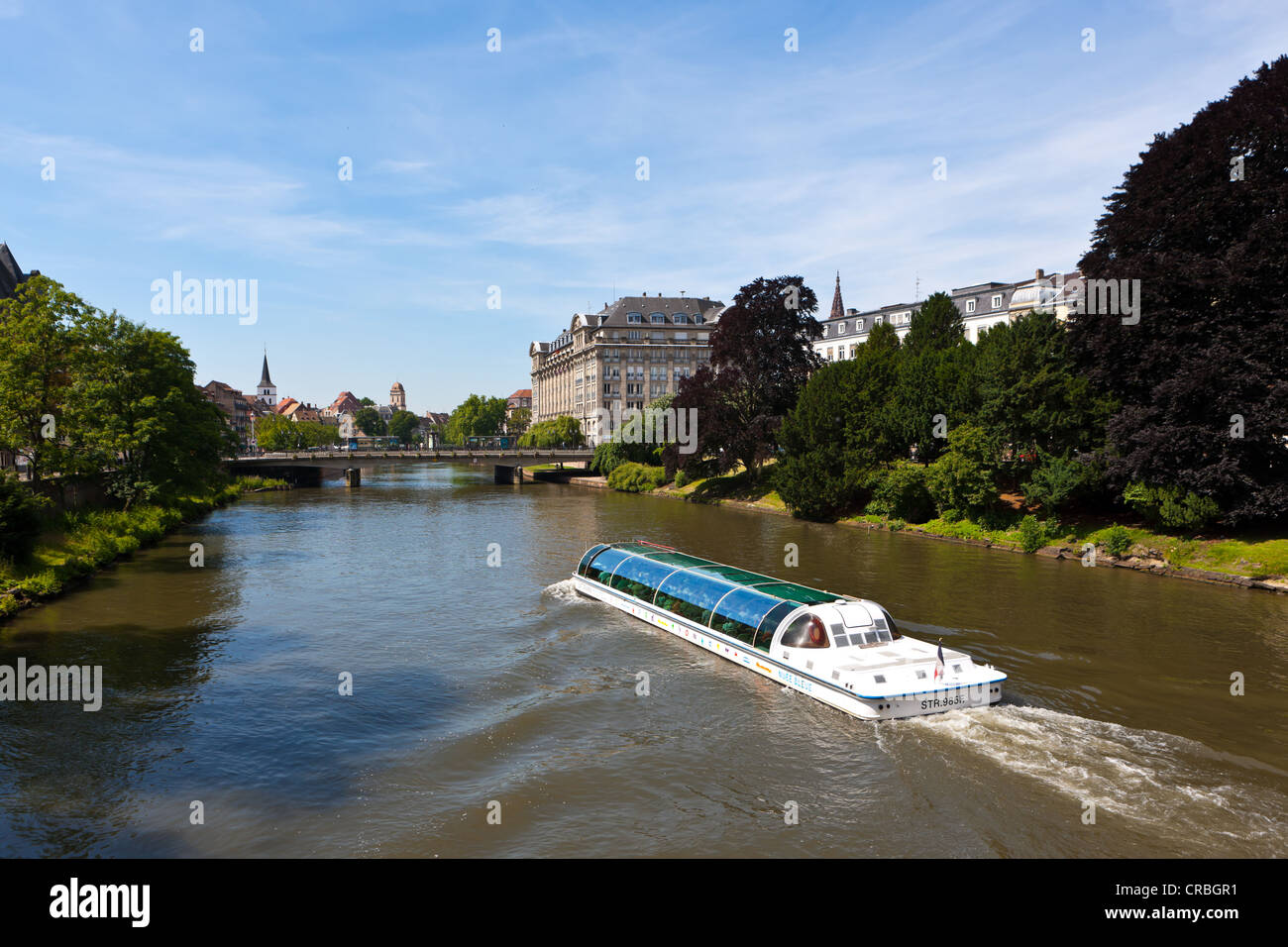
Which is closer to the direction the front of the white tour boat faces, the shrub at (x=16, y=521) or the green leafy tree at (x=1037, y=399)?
the shrub

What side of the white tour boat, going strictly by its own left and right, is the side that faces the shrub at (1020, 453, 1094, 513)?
right

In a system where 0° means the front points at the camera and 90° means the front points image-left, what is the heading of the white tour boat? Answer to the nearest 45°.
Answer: approximately 135°

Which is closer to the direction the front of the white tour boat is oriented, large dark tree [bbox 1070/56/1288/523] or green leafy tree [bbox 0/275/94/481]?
the green leafy tree

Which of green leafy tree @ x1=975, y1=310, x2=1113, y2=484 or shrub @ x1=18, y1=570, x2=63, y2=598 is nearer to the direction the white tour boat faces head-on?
the shrub

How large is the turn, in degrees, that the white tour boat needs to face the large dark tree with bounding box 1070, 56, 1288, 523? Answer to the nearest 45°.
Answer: approximately 90° to its right

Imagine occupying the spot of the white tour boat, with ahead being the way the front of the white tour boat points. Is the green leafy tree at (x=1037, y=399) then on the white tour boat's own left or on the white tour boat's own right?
on the white tour boat's own right
